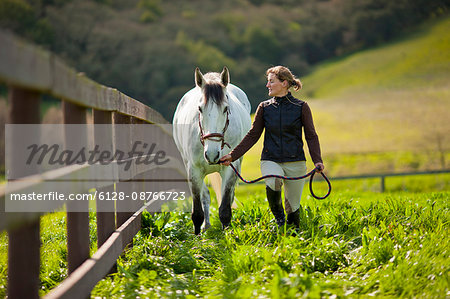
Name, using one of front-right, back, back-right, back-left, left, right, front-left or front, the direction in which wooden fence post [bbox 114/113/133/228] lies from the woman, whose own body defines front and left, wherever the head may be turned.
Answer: right

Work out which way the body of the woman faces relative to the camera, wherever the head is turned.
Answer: toward the camera

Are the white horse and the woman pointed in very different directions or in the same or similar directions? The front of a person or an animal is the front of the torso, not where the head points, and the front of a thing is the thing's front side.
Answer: same or similar directions

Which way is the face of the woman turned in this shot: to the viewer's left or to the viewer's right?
to the viewer's left

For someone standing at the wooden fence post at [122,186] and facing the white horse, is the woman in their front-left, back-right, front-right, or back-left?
front-right

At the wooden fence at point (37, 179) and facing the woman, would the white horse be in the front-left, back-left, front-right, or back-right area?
front-left

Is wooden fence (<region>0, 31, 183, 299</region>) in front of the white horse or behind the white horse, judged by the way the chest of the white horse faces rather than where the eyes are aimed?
in front

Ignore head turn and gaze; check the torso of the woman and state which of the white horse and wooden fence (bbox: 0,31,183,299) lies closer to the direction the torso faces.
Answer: the wooden fence

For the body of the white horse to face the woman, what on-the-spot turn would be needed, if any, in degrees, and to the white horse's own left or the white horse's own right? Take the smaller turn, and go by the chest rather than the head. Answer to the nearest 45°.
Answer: approximately 45° to the white horse's own left

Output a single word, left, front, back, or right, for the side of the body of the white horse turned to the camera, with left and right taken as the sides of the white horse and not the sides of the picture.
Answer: front

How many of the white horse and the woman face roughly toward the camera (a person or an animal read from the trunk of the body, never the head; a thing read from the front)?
2
